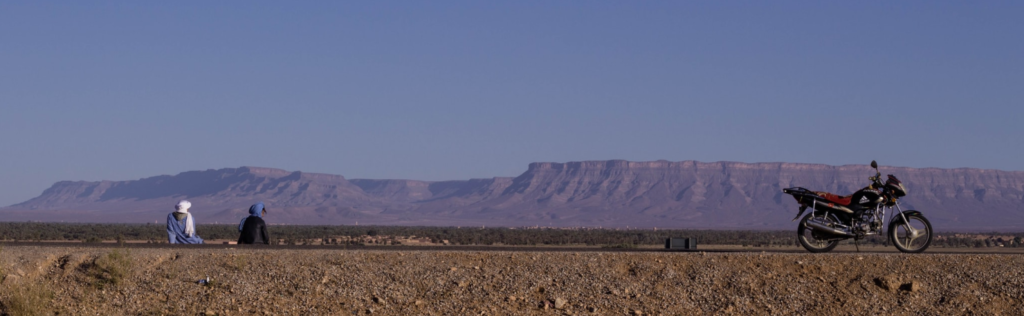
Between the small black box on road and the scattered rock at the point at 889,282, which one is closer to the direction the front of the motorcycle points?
the scattered rock

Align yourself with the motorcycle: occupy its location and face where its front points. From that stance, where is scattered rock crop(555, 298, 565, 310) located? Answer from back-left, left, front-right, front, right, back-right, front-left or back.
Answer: back-right

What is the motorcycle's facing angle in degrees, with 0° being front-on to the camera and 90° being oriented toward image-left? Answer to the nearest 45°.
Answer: approximately 270°

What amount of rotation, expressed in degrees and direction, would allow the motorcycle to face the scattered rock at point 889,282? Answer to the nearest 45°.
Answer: approximately 90° to its right

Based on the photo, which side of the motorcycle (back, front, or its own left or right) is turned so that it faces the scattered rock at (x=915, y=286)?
right

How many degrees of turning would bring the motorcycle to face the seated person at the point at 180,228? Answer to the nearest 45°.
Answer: approximately 180°

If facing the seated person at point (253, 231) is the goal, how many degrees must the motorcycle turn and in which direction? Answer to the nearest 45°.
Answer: approximately 180°

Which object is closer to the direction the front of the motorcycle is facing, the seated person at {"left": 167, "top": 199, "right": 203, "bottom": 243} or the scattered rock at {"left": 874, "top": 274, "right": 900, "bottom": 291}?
the scattered rock

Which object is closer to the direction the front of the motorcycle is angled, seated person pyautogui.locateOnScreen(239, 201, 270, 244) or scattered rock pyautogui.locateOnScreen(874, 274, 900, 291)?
the scattered rock

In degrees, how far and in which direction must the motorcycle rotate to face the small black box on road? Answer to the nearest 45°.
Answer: approximately 135° to its left
